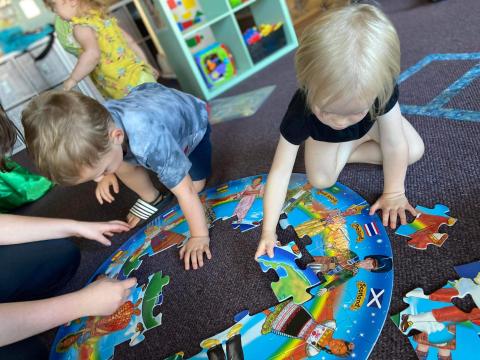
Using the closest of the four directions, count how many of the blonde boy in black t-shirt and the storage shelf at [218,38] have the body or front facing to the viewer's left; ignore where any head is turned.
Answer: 0

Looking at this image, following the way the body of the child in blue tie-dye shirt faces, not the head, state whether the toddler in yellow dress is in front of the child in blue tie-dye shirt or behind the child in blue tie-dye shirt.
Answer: behind

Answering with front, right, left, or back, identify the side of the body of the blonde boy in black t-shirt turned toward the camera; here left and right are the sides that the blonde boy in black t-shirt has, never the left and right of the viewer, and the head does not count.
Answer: front

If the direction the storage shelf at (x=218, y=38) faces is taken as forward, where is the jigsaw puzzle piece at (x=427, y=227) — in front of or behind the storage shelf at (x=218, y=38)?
in front

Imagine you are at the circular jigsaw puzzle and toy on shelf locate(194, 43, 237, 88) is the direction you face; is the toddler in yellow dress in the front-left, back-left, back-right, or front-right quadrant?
front-left

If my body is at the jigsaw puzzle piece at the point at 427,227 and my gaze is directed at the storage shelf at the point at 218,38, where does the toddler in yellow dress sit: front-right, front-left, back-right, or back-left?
front-left

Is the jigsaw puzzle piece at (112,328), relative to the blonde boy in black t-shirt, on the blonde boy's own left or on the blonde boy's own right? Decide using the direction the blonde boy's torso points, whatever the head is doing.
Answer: on the blonde boy's own right

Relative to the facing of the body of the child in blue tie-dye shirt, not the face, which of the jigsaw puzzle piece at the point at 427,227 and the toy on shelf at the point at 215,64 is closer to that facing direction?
the jigsaw puzzle piece

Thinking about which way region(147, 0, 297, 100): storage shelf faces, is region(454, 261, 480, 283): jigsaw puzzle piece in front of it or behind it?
in front

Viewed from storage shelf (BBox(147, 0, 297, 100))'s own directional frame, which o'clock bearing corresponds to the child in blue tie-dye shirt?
The child in blue tie-dye shirt is roughly at 2 o'clock from the storage shelf.

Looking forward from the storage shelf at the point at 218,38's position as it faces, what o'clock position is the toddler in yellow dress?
The toddler in yellow dress is roughly at 3 o'clock from the storage shelf.
